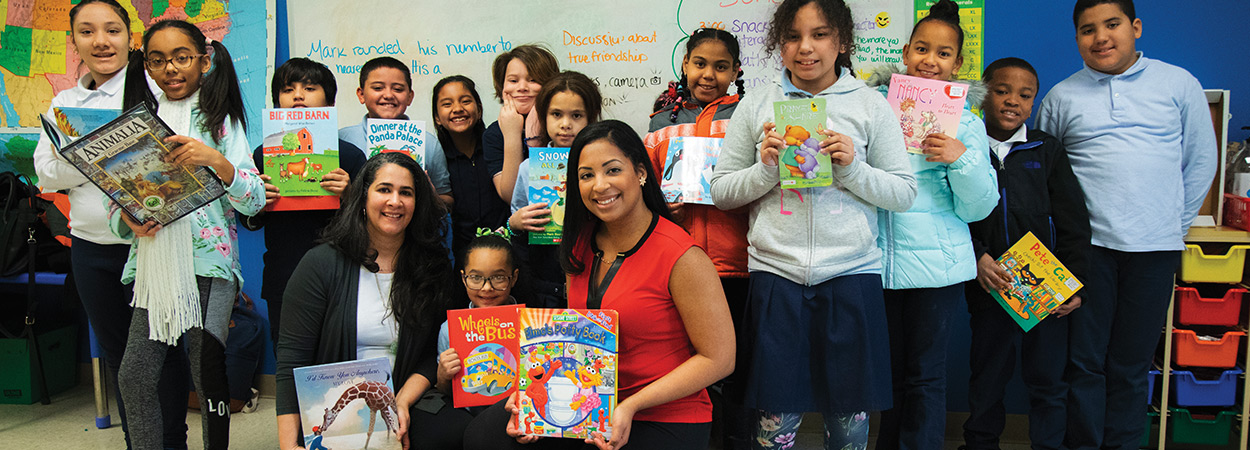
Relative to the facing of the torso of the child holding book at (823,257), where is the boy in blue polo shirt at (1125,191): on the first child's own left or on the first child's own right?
on the first child's own left

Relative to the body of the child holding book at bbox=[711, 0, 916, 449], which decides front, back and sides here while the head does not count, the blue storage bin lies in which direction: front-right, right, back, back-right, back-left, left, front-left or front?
back-left

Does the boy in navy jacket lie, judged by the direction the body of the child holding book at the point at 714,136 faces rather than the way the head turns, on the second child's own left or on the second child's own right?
on the second child's own left

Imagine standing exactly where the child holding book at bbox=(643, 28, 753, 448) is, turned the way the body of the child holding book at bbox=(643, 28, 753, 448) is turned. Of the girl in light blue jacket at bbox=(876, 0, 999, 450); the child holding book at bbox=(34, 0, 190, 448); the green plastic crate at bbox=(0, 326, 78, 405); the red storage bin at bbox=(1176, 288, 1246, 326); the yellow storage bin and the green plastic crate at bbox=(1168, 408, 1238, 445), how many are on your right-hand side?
2

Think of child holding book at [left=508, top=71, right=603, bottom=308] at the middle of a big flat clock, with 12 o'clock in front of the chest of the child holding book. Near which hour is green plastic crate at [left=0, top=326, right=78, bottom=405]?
The green plastic crate is roughly at 4 o'clock from the child holding book.

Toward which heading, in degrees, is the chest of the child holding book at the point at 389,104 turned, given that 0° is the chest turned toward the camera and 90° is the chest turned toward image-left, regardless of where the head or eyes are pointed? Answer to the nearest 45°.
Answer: approximately 0°

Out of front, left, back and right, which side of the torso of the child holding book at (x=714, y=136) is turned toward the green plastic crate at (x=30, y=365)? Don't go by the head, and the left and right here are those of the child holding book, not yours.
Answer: right

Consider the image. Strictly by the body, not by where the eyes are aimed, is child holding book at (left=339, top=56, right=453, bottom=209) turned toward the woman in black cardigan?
yes

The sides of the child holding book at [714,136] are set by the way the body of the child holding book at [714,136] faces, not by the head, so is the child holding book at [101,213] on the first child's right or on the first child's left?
on the first child's right

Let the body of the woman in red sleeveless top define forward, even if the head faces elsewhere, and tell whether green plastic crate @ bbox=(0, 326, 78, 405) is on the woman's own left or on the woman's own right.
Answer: on the woman's own right

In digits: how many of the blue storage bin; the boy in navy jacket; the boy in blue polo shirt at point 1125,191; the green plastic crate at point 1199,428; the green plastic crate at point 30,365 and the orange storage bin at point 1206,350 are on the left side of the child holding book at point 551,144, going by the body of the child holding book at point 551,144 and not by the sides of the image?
5
